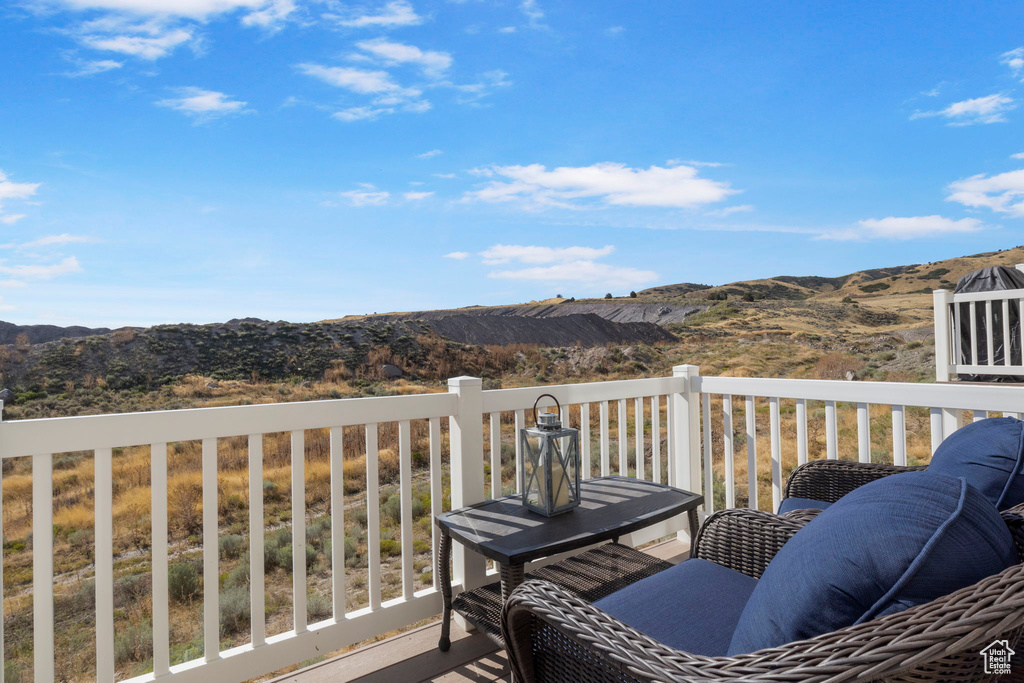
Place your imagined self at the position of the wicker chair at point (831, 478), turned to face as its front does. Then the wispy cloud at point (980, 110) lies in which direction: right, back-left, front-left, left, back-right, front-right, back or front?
right

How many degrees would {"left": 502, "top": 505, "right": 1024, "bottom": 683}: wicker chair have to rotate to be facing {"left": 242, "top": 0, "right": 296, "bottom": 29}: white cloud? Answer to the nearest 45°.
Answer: approximately 45° to its right

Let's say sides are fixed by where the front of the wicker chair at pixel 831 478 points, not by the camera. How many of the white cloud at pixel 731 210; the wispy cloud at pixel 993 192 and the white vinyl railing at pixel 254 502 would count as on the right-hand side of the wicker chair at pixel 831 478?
2

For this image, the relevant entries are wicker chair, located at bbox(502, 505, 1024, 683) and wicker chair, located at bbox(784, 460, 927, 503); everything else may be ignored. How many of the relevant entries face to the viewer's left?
2

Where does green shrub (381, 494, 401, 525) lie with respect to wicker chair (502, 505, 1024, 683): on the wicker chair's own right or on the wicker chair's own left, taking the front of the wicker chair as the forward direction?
on the wicker chair's own right

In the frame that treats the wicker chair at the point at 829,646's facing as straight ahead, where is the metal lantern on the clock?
The metal lantern is roughly at 2 o'clock from the wicker chair.

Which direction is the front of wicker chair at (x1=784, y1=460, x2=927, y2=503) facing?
to the viewer's left

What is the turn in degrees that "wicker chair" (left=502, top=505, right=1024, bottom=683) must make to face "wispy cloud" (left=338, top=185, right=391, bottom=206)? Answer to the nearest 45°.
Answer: approximately 45° to its right

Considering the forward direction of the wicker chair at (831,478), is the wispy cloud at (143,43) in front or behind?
in front

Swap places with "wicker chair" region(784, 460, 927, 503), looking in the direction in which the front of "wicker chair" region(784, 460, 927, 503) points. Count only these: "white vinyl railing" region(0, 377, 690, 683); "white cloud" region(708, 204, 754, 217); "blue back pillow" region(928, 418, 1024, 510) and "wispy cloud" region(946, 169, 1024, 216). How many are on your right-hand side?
2

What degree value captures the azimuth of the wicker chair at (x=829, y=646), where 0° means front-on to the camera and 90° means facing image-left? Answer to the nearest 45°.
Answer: approximately 90°

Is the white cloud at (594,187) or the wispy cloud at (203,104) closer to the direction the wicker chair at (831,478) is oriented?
the wispy cloud

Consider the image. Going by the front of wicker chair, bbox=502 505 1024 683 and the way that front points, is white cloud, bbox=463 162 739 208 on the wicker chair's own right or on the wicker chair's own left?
on the wicker chair's own right

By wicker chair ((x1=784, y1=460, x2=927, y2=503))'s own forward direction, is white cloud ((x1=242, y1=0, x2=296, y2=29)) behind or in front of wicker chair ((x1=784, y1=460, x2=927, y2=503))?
in front
